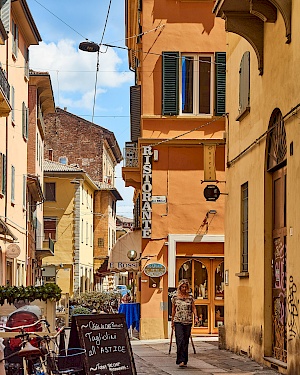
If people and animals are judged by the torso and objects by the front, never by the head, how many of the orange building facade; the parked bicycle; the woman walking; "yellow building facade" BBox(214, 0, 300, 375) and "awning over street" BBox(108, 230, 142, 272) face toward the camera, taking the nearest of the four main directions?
2

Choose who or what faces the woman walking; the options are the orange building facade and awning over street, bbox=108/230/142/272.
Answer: the orange building facade

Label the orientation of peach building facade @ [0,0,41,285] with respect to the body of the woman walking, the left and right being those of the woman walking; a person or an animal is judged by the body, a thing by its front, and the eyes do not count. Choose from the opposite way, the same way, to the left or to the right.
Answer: to the left

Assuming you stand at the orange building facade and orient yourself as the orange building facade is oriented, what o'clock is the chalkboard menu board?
The chalkboard menu board is roughly at 12 o'clock from the orange building facade.

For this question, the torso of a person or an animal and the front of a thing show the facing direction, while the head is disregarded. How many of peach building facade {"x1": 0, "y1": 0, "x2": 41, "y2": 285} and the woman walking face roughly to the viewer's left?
0

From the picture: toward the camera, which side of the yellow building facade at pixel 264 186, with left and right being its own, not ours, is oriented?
left

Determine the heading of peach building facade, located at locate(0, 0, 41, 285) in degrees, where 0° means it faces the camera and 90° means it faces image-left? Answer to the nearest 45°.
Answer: approximately 270°

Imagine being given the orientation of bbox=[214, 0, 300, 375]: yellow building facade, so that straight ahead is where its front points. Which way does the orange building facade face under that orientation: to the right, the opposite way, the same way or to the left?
to the left

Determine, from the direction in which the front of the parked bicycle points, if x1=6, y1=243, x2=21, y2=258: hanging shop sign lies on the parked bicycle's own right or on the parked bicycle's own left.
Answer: on the parked bicycle's own left

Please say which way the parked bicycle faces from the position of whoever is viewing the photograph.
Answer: facing away from the viewer and to the right of the viewer

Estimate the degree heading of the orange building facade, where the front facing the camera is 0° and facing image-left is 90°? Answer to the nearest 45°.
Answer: approximately 0°
